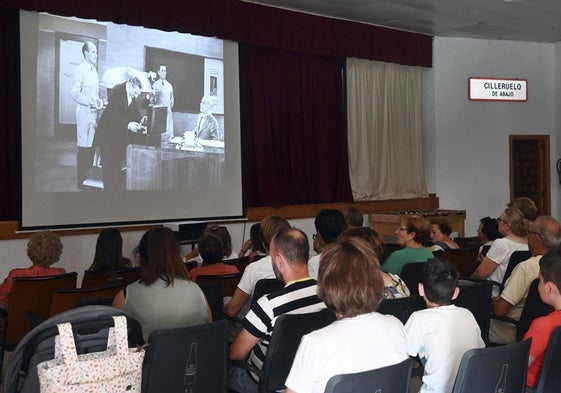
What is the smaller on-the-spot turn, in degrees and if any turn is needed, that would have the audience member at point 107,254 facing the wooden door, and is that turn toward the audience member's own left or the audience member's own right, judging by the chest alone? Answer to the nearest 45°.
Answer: approximately 45° to the audience member's own right

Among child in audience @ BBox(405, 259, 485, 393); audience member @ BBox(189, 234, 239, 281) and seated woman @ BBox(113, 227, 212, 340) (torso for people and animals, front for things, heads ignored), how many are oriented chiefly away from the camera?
3

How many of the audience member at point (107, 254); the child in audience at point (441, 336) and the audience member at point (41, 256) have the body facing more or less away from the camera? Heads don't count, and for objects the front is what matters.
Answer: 3

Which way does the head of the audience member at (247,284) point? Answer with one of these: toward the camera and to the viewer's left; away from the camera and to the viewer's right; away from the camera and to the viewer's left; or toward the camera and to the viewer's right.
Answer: away from the camera and to the viewer's left

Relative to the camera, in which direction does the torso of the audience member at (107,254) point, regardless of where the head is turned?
away from the camera

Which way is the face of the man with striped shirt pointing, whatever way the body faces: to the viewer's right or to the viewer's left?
to the viewer's left

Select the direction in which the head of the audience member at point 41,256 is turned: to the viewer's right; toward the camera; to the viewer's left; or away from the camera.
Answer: away from the camera

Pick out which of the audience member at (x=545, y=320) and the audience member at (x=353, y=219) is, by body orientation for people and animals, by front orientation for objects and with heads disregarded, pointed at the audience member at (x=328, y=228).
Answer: the audience member at (x=545, y=320)

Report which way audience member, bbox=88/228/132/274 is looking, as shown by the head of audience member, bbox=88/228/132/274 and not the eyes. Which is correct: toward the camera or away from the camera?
away from the camera

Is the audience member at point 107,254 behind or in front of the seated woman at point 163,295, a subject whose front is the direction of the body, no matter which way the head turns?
in front

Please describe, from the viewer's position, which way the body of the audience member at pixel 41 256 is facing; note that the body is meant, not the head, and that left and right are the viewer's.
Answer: facing away from the viewer

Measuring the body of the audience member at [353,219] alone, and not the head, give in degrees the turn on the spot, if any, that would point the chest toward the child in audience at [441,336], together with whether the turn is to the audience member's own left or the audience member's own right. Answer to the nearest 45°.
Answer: approximately 135° to the audience member's own left

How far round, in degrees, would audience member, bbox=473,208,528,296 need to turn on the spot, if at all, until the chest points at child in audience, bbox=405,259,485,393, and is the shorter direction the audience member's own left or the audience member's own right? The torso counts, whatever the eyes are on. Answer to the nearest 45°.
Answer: approximately 135° to the audience member's own left

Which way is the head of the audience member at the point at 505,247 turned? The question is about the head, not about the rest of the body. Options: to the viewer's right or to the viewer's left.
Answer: to the viewer's left

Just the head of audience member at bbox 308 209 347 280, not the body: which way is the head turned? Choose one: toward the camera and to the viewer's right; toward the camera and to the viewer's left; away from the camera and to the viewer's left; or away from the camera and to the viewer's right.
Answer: away from the camera and to the viewer's left
